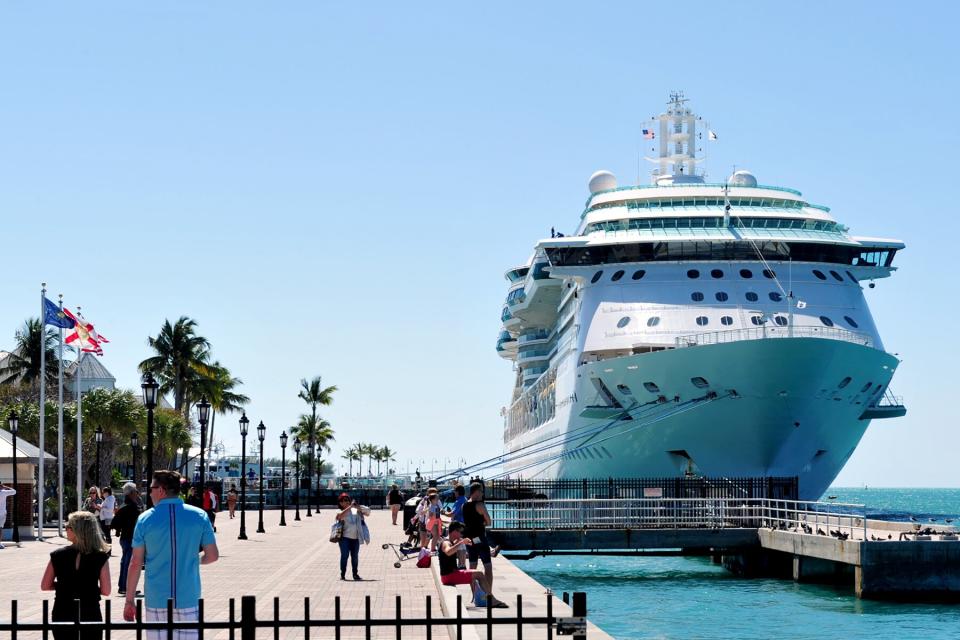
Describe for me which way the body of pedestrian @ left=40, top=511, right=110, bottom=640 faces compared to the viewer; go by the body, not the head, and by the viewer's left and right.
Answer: facing away from the viewer

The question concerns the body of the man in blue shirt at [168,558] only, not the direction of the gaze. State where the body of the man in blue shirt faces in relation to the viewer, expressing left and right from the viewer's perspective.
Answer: facing away from the viewer

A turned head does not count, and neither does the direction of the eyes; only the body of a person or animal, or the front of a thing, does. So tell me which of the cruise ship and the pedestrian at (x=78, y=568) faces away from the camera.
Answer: the pedestrian

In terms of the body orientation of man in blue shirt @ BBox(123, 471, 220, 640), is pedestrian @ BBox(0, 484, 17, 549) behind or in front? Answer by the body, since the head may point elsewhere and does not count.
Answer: in front

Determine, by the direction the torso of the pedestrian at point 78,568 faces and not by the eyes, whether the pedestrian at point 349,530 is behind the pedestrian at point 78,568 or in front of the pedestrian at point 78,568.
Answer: in front

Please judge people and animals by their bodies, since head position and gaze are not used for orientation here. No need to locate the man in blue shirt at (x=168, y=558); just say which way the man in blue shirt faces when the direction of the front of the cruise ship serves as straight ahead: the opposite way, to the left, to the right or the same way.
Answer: the opposite way

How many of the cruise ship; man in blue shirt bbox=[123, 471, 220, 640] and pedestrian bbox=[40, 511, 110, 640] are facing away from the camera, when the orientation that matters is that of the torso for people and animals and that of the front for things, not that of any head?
2
